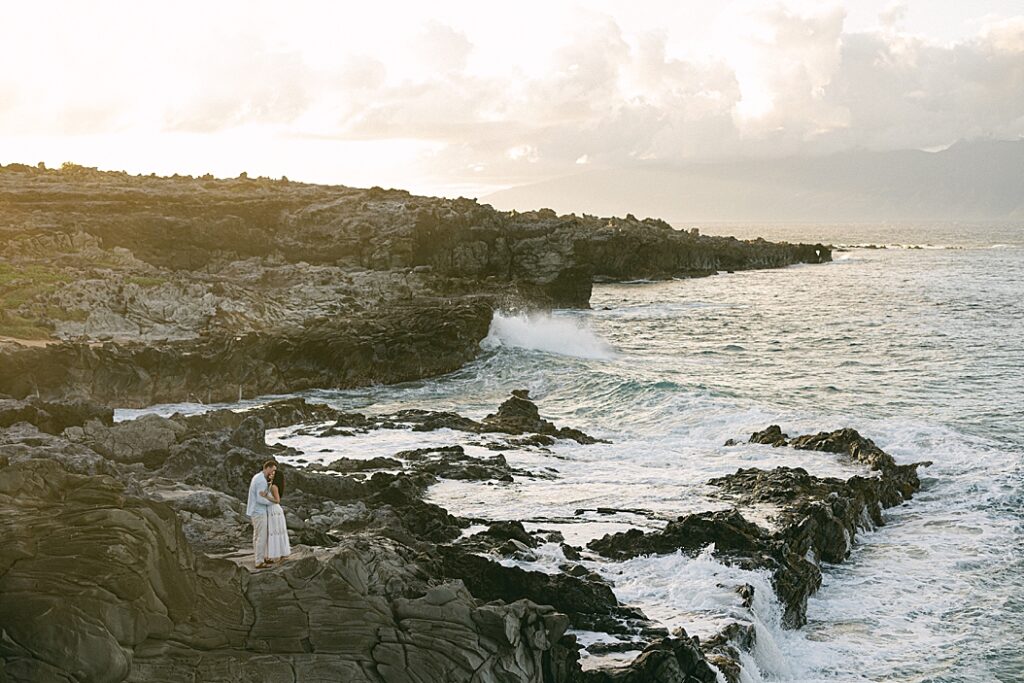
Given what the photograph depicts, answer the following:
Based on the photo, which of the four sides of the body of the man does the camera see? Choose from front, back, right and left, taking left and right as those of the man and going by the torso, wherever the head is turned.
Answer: right

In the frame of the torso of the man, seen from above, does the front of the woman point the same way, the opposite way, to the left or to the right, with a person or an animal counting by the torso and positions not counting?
the opposite way

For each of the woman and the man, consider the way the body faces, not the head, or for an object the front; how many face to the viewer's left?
1

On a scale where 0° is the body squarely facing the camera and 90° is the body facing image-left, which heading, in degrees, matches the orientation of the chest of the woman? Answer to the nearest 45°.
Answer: approximately 90°

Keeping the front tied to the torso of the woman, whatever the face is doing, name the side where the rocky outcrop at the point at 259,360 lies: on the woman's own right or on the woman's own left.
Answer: on the woman's own right

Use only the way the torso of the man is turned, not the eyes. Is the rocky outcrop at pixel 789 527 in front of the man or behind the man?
in front
